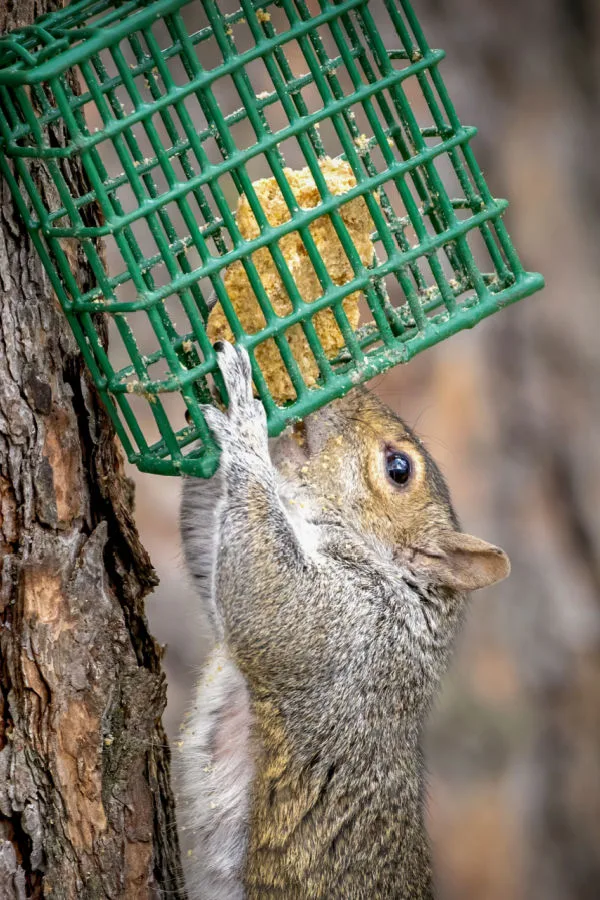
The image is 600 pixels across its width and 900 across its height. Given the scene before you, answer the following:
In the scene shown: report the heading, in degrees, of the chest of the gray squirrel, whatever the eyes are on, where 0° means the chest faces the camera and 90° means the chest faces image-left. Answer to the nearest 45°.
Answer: approximately 90°
